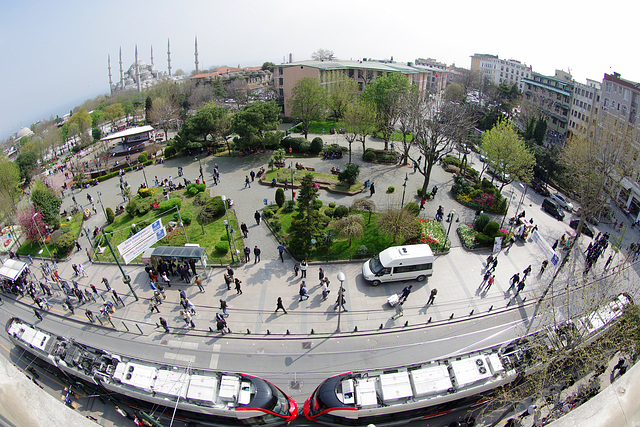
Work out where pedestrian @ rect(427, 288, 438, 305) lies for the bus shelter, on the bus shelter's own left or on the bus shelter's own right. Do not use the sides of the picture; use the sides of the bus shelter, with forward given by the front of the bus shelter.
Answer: on the bus shelter's own left

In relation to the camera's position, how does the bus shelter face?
facing the viewer

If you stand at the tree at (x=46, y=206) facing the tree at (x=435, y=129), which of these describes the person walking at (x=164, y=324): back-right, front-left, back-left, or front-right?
front-right

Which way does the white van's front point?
to the viewer's left
